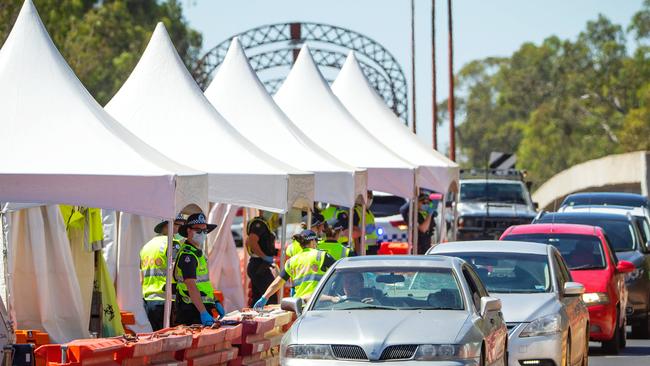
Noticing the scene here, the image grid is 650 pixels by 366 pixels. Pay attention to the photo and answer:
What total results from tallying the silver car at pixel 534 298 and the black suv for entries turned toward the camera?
2

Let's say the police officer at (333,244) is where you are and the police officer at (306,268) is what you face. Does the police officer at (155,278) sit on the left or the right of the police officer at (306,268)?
right

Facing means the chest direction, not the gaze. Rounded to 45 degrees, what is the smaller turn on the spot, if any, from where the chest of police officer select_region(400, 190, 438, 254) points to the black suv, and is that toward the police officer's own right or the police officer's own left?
approximately 45° to the police officer's own left

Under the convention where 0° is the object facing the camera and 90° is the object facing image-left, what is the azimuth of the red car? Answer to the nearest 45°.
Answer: approximately 0°

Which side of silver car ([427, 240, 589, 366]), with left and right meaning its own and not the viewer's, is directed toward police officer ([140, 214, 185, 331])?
right

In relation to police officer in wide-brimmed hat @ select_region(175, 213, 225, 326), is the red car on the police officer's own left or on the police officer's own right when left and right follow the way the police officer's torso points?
on the police officer's own left

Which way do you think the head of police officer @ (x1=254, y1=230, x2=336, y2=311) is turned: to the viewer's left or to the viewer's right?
to the viewer's right
